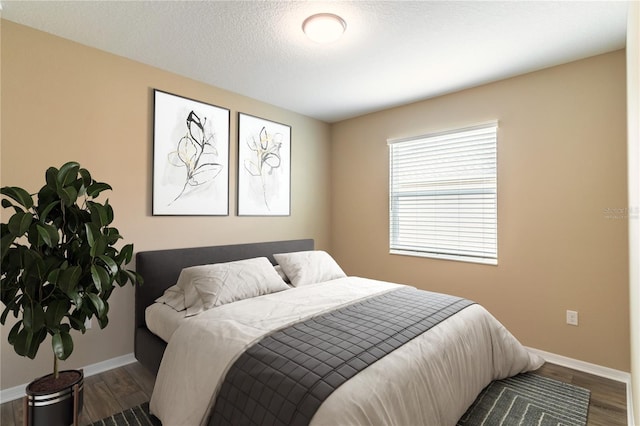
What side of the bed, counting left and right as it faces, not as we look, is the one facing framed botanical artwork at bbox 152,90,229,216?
back

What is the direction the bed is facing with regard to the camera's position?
facing the viewer and to the right of the viewer

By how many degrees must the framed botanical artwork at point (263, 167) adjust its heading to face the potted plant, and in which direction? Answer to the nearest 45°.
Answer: approximately 90° to its right

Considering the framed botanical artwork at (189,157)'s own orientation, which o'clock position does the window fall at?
The window is roughly at 11 o'clock from the framed botanical artwork.

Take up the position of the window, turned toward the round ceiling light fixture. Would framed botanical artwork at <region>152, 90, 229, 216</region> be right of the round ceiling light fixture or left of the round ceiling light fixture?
right

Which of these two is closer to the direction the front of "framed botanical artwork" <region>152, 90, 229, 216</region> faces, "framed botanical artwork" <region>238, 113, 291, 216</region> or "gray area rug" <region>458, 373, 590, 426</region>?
the gray area rug

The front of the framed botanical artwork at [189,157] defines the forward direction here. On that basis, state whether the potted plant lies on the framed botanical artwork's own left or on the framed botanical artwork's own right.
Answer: on the framed botanical artwork's own right

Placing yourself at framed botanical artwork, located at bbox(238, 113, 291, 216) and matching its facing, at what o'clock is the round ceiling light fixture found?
The round ceiling light fixture is roughly at 1 o'clock from the framed botanical artwork.
